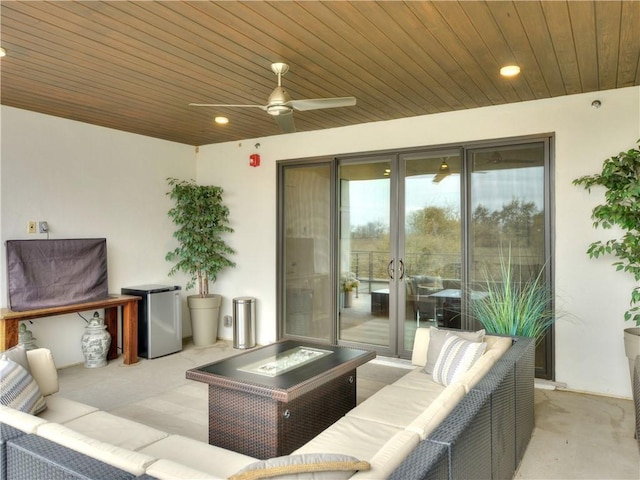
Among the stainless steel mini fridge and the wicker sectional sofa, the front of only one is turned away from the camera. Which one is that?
the wicker sectional sofa

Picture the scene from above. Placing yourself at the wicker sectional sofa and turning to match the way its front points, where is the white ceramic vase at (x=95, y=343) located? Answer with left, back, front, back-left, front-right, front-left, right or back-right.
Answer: front-left

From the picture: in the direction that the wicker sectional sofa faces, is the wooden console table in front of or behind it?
in front

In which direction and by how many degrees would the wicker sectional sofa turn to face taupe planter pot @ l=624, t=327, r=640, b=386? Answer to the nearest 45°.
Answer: approximately 45° to its right

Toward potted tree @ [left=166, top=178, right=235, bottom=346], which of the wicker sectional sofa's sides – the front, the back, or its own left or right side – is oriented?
front

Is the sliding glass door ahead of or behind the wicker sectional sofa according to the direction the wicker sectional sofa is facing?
ahead

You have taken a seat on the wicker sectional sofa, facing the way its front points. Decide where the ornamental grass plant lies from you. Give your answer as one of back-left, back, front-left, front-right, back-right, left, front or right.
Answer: front-right

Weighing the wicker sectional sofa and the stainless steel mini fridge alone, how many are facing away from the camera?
1

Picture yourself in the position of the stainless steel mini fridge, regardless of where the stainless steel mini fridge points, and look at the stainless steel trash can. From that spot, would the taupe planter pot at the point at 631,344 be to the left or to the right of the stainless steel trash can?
right

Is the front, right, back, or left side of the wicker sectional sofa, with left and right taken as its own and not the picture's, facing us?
back

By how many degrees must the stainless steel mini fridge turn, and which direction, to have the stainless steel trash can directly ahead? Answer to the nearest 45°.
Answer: approximately 45° to its left
